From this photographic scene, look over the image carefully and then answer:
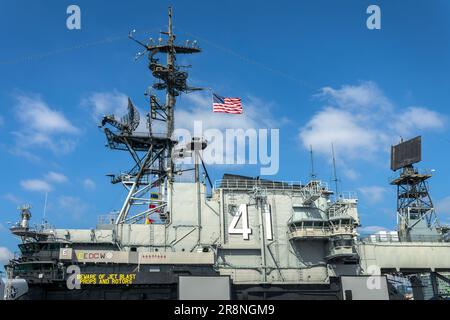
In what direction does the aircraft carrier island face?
to the viewer's left
